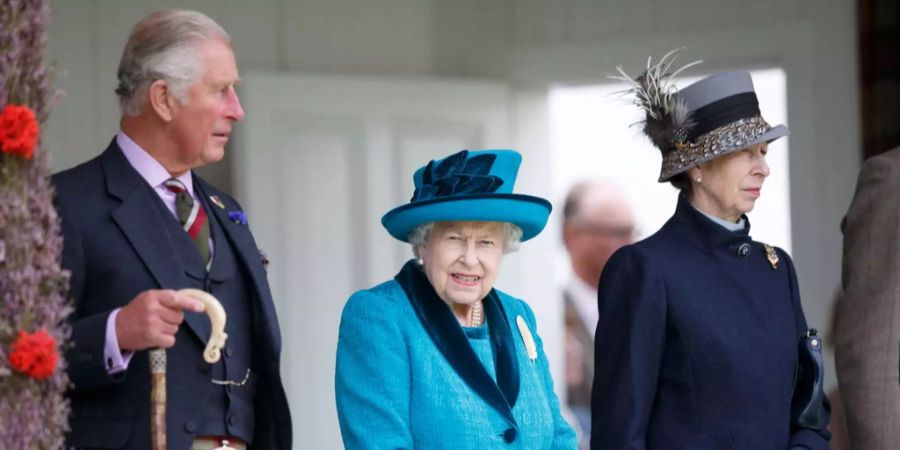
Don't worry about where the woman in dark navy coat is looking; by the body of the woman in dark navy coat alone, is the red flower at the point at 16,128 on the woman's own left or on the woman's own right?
on the woman's own right

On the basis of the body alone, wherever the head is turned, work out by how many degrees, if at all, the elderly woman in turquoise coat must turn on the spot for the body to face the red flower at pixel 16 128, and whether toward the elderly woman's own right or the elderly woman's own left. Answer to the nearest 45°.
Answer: approximately 90° to the elderly woman's own right

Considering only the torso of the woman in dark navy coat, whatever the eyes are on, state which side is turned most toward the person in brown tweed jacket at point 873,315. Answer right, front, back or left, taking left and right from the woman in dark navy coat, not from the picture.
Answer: left

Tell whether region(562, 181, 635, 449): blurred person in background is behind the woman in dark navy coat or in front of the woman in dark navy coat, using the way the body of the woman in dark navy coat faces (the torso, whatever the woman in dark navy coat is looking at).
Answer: behind

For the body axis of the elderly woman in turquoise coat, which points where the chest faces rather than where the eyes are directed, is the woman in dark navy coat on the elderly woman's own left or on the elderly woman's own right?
on the elderly woman's own left

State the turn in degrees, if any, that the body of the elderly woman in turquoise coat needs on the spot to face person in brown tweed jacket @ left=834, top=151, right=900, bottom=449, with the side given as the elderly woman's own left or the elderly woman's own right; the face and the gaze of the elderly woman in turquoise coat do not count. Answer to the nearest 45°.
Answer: approximately 45° to the elderly woman's own left

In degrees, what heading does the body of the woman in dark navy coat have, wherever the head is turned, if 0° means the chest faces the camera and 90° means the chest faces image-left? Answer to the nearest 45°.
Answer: approximately 315°

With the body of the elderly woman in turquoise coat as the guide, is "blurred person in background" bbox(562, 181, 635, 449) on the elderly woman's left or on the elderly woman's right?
on the elderly woman's left

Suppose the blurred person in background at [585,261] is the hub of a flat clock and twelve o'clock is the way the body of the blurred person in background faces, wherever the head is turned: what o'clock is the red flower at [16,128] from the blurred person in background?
The red flower is roughly at 2 o'clock from the blurred person in background.

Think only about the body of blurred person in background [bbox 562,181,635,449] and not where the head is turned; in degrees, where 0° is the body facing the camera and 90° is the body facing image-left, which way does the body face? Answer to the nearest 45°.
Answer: approximately 315°
